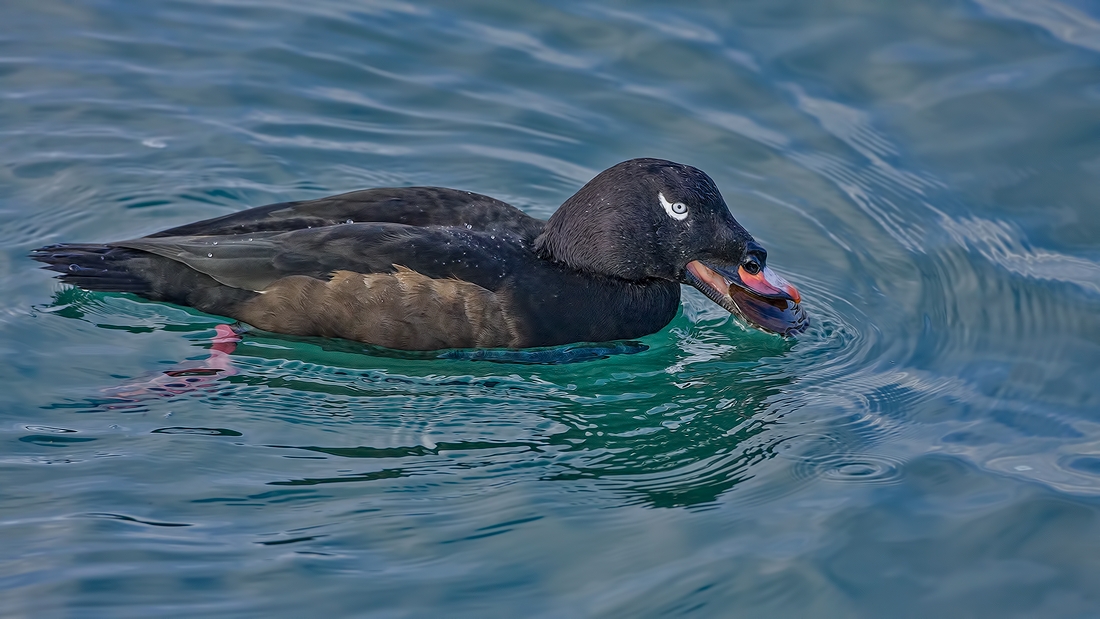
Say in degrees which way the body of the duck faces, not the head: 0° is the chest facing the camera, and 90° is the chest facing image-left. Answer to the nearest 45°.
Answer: approximately 270°
